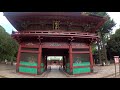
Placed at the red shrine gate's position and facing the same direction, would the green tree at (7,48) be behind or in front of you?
behind

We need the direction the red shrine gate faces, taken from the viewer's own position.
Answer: facing the viewer
